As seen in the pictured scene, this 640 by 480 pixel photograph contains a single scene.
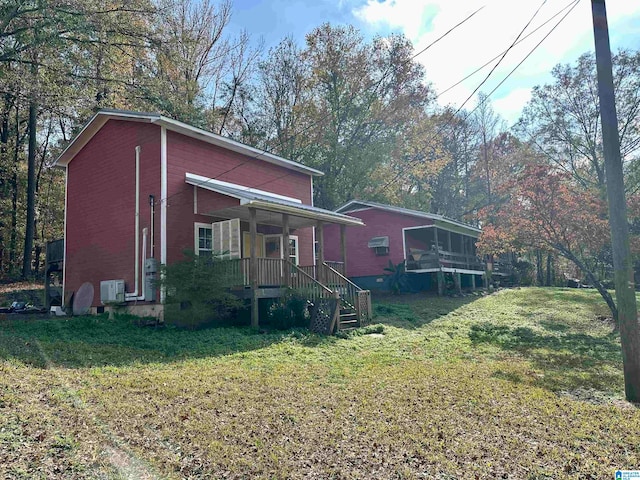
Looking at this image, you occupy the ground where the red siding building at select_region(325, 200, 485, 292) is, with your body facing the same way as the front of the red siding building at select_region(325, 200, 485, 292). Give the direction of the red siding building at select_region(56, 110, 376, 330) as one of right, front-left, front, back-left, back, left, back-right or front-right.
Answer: right

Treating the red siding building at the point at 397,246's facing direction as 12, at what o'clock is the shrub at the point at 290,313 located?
The shrub is roughly at 2 o'clock from the red siding building.

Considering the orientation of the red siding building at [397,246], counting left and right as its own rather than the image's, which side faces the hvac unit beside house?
right

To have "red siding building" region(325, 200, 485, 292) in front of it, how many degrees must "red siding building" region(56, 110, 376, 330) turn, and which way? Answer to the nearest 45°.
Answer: approximately 90° to its left

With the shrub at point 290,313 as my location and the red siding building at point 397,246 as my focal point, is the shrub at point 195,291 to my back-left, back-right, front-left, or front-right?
back-left

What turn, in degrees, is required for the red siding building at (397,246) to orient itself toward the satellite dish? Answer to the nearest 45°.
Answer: approximately 90° to its right

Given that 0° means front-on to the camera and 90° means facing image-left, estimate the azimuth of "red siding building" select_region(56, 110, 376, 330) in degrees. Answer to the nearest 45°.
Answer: approximately 315°
